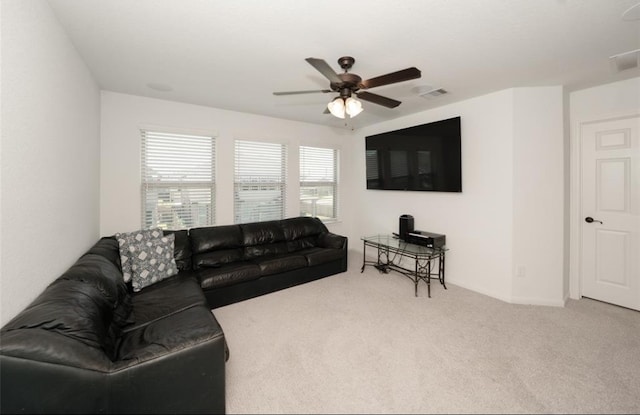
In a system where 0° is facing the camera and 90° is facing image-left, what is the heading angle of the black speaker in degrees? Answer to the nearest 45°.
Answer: approximately 45°

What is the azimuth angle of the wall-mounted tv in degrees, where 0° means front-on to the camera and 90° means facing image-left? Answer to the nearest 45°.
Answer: approximately 45°

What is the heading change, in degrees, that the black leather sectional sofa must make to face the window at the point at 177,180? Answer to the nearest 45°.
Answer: approximately 135° to its left

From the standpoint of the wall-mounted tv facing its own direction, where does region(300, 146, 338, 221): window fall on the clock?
The window is roughly at 2 o'clock from the wall-mounted tv.

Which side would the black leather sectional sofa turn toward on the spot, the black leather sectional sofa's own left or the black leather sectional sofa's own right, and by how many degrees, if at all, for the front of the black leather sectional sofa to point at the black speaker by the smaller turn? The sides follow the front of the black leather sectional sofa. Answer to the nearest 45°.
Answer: approximately 45° to the black leather sectional sofa's own left

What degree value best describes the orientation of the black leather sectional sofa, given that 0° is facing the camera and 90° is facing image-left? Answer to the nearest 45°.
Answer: approximately 315°

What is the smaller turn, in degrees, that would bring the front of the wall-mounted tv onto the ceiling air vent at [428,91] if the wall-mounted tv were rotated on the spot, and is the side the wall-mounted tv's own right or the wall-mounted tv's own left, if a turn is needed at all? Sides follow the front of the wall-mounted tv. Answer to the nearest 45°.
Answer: approximately 45° to the wall-mounted tv's own left

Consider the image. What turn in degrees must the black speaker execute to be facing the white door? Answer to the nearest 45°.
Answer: approximately 135° to its left
